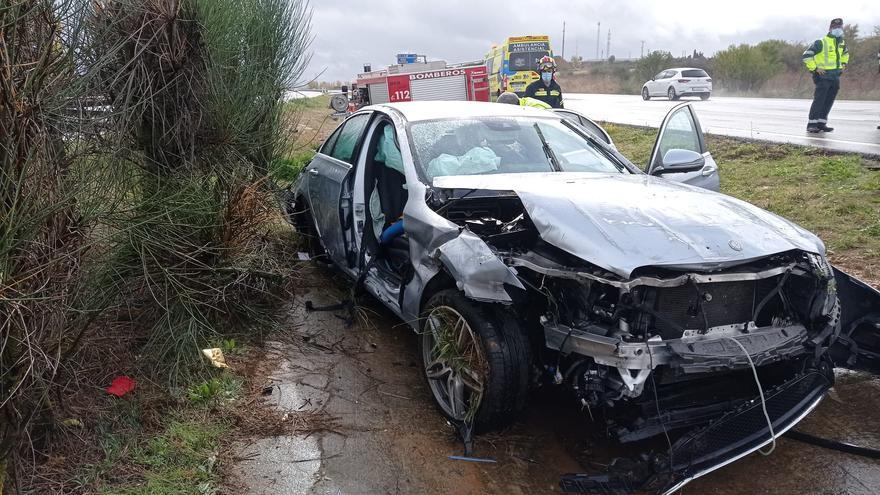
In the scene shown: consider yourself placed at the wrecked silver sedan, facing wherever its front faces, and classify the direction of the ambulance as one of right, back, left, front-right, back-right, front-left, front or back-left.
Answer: back-left

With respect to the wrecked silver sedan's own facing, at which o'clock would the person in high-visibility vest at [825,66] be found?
The person in high-visibility vest is roughly at 8 o'clock from the wrecked silver sedan.

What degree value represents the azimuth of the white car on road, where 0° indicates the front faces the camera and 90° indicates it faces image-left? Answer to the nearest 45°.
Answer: approximately 135°

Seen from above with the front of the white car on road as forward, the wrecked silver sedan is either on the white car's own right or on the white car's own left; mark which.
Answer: on the white car's own left

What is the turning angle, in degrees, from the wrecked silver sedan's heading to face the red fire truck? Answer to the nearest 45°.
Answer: approximately 135° to its left

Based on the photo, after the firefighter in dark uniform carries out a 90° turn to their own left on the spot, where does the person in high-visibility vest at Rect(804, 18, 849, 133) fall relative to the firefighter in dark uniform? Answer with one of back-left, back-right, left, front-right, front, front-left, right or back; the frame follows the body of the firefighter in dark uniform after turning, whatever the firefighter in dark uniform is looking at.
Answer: front

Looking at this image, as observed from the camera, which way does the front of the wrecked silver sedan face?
facing the viewer and to the right of the viewer

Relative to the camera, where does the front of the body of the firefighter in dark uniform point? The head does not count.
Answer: toward the camera

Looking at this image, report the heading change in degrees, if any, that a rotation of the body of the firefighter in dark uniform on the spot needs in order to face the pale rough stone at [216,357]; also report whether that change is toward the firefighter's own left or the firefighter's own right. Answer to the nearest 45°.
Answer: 0° — they already face it
